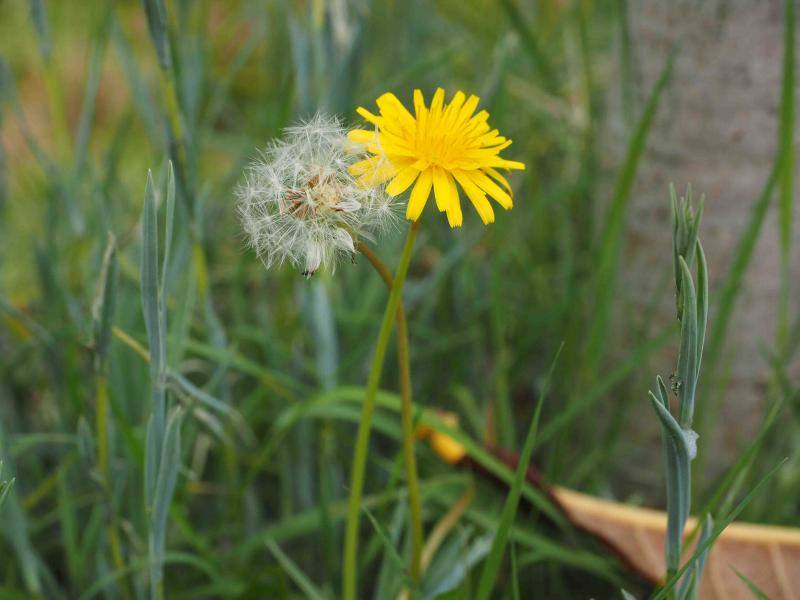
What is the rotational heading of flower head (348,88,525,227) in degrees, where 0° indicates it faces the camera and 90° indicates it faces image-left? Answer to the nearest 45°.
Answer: approximately 0°
